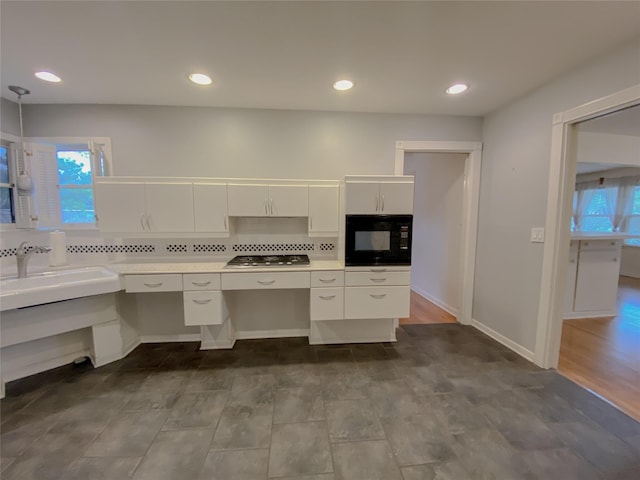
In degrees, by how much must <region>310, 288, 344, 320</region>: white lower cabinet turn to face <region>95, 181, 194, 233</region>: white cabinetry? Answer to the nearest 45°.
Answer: approximately 90° to its right

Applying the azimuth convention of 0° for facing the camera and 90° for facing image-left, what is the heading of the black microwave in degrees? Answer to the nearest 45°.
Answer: approximately 0°

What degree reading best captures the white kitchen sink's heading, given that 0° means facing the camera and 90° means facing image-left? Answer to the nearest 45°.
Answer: approximately 315°

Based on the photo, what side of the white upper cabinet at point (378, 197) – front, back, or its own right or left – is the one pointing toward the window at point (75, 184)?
right

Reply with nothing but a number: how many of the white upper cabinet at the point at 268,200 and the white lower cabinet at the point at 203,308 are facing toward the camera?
2

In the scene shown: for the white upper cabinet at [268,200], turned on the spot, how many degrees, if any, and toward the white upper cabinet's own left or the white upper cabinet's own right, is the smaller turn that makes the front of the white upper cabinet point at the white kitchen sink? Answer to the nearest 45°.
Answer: approximately 90° to the white upper cabinet's own right

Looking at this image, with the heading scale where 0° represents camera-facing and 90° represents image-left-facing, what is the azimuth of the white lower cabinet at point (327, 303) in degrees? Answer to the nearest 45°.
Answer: approximately 0°
